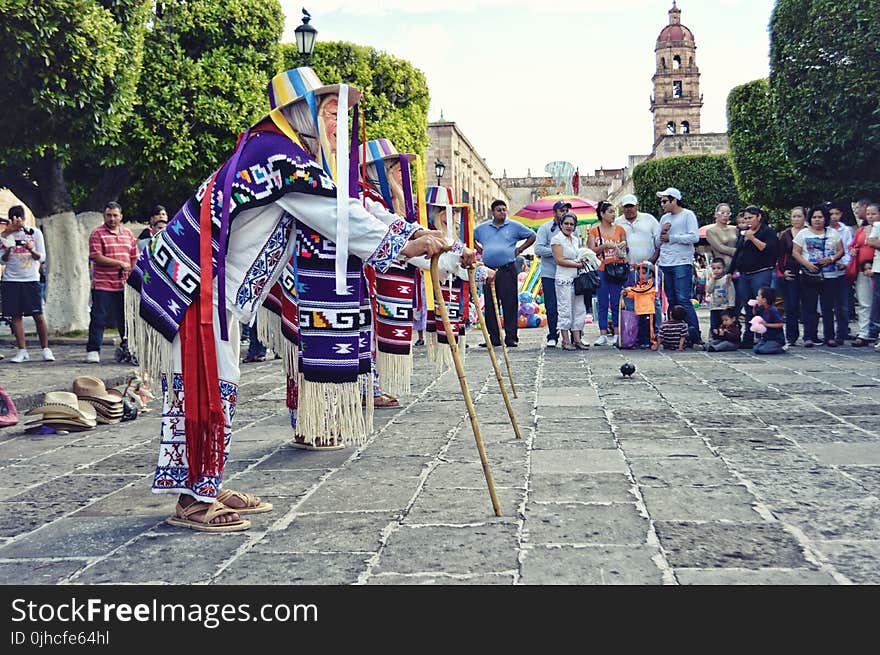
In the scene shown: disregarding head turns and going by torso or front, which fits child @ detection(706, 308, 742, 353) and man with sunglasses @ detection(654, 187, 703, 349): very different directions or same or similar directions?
same or similar directions

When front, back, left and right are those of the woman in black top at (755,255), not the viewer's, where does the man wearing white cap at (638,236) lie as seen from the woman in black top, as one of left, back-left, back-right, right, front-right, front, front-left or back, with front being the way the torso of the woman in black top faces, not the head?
front-right

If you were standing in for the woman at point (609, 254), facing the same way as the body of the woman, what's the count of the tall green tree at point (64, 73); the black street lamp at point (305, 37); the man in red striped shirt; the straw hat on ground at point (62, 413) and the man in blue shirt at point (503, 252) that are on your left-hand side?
0

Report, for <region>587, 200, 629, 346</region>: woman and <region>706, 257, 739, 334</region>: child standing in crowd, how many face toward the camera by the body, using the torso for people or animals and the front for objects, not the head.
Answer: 2

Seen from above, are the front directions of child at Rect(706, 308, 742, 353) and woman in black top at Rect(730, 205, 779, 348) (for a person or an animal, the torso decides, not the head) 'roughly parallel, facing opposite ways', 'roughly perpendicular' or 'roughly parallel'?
roughly parallel

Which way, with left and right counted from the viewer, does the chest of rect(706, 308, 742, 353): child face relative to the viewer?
facing the viewer and to the left of the viewer

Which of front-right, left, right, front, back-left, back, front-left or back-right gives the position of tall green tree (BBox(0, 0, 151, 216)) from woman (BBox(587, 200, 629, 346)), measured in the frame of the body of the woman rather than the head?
right

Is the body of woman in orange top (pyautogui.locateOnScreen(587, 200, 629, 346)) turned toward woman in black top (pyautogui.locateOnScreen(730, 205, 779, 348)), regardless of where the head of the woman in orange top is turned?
no

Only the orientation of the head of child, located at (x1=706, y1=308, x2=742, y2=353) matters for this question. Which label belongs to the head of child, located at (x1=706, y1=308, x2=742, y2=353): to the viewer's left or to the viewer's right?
to the viewer's left

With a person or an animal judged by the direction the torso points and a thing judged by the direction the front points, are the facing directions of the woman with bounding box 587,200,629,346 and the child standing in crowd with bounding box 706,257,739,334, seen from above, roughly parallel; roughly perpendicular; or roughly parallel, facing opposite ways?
roughly parallel

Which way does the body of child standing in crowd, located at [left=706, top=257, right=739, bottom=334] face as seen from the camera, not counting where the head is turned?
toward the camera

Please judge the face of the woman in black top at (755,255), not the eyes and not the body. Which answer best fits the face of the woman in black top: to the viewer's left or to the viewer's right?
to the viewer's left

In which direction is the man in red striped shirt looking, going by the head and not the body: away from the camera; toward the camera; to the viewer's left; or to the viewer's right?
toward the camera

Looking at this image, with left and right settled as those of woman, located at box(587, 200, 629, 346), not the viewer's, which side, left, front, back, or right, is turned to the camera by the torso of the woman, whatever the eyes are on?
front
